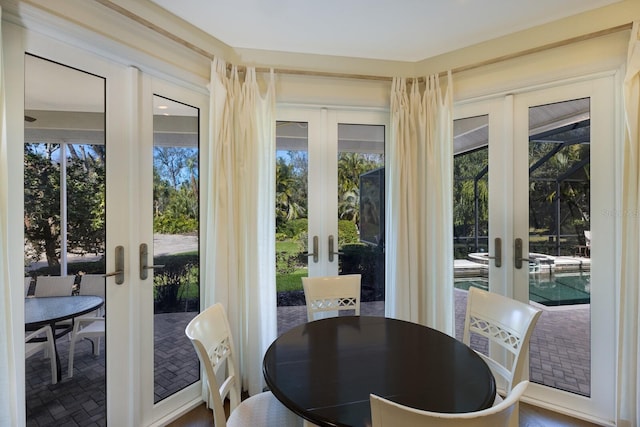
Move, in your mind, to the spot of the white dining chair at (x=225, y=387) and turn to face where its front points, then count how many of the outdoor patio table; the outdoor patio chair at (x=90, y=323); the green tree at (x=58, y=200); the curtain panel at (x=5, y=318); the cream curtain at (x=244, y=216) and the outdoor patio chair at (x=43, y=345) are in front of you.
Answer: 0

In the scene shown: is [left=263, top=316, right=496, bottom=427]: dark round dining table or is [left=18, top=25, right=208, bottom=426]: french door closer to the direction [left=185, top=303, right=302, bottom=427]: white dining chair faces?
the dark round dining table

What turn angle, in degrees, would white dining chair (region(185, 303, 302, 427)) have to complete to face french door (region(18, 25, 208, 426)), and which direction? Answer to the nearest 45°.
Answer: approximately 180°

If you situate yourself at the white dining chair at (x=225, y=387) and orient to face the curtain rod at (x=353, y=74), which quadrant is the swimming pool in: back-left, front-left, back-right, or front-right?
front-right

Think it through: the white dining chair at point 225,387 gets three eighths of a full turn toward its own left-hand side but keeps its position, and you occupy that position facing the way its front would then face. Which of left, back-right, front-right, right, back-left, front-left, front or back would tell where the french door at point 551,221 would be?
right

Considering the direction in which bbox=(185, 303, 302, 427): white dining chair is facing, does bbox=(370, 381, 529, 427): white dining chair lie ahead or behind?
ahead

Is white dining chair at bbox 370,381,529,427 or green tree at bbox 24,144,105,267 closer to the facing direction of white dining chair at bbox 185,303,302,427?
the white dining chair

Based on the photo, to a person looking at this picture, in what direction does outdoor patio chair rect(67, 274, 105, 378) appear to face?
facing the viewer and to the left of the viewer

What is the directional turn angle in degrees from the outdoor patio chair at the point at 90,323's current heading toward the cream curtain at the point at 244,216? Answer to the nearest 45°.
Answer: approximately 135° to its left

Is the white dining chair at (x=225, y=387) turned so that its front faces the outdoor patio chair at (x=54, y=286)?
no
